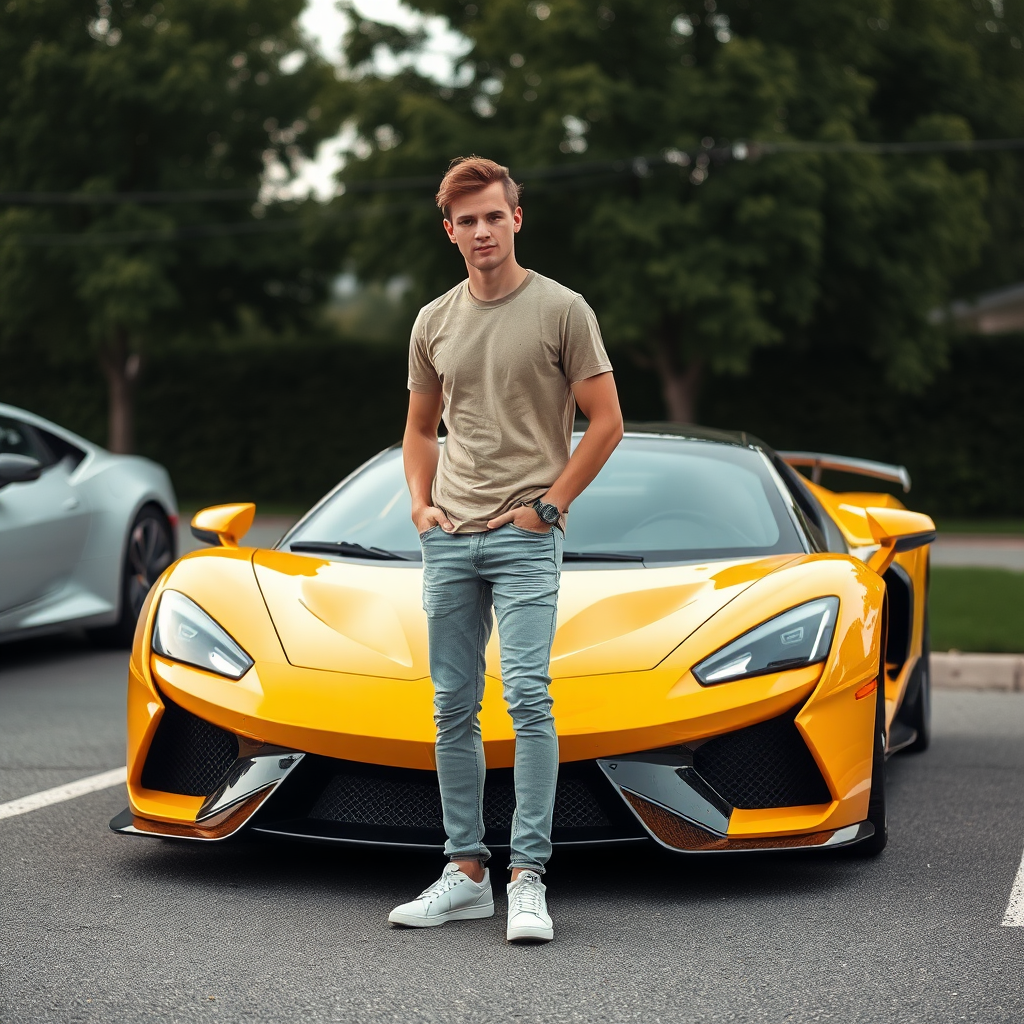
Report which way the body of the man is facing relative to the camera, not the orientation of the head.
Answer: toward the camera

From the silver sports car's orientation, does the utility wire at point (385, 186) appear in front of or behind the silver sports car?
behind

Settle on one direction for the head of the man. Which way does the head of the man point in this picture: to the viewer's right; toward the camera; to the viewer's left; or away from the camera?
toward the camera

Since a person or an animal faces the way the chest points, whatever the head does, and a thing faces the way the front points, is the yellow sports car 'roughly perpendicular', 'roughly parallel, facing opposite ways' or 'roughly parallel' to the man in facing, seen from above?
roughly parallel

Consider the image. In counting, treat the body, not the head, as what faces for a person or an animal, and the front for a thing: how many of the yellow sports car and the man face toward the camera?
2

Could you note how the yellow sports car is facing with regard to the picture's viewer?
facing the viewer

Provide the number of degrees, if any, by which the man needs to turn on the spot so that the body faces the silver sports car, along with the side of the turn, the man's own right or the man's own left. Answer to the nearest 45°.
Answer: approximately 135° to the man's own right

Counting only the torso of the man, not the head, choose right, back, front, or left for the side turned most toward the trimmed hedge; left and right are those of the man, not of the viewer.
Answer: back

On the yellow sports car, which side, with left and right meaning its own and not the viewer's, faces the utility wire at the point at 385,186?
back

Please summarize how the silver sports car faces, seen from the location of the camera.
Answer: facing the viewer and to the left of the viewer

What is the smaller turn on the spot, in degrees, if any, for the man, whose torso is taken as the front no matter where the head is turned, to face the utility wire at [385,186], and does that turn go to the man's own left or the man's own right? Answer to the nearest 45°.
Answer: approximately 180°
